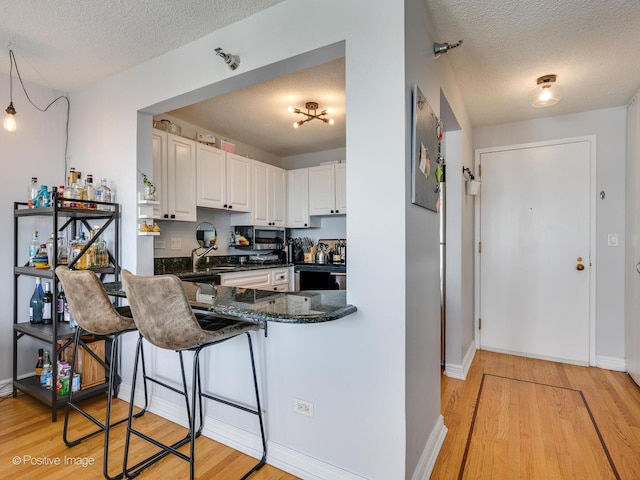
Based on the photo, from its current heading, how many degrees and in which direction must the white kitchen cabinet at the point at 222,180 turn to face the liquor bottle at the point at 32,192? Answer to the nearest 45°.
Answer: approximately 90° to its right

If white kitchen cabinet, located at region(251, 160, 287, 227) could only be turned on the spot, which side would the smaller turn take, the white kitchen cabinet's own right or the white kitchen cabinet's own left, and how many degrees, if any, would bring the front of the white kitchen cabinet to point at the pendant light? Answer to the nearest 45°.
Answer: approximately 90° to the white kitchen cabinet's own right

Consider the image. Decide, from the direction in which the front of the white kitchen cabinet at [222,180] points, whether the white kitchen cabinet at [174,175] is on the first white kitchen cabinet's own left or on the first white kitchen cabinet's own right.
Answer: on the first white kitchen cabinet's own right

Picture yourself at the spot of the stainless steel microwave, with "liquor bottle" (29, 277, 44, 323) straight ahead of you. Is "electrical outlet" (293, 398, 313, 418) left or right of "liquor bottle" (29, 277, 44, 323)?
left

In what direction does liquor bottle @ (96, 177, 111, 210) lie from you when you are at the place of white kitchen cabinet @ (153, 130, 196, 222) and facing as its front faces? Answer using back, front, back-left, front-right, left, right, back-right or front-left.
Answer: right

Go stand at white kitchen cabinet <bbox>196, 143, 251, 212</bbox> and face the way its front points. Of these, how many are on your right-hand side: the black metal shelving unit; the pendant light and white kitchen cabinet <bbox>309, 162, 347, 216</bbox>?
2

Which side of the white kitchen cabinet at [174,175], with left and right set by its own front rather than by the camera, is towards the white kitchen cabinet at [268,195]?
left

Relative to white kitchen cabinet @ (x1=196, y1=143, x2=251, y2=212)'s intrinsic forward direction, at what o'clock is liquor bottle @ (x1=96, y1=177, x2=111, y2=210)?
The liquor bottle is roughly at 3 o'clock from the white kitchen cabinet.

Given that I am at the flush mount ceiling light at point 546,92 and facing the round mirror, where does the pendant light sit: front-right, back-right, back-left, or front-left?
front-left

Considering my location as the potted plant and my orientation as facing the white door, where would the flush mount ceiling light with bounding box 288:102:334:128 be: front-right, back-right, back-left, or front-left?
front-left

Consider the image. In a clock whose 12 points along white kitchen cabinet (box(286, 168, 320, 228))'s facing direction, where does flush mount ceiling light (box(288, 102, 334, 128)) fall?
The flush mount ceiling light is roughly at 12 o'clock from the white kitchen cabinet.

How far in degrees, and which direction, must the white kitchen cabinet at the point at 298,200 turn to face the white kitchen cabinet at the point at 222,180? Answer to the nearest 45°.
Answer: approximately 45° to its right

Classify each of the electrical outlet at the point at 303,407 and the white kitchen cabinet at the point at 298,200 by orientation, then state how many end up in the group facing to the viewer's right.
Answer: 0

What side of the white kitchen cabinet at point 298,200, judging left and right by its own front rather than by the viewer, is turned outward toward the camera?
front

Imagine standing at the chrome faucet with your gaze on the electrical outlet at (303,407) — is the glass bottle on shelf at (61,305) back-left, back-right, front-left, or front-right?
front-right

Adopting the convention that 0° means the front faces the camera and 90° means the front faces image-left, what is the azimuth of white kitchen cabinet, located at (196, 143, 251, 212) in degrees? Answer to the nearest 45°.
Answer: approximately 315°
